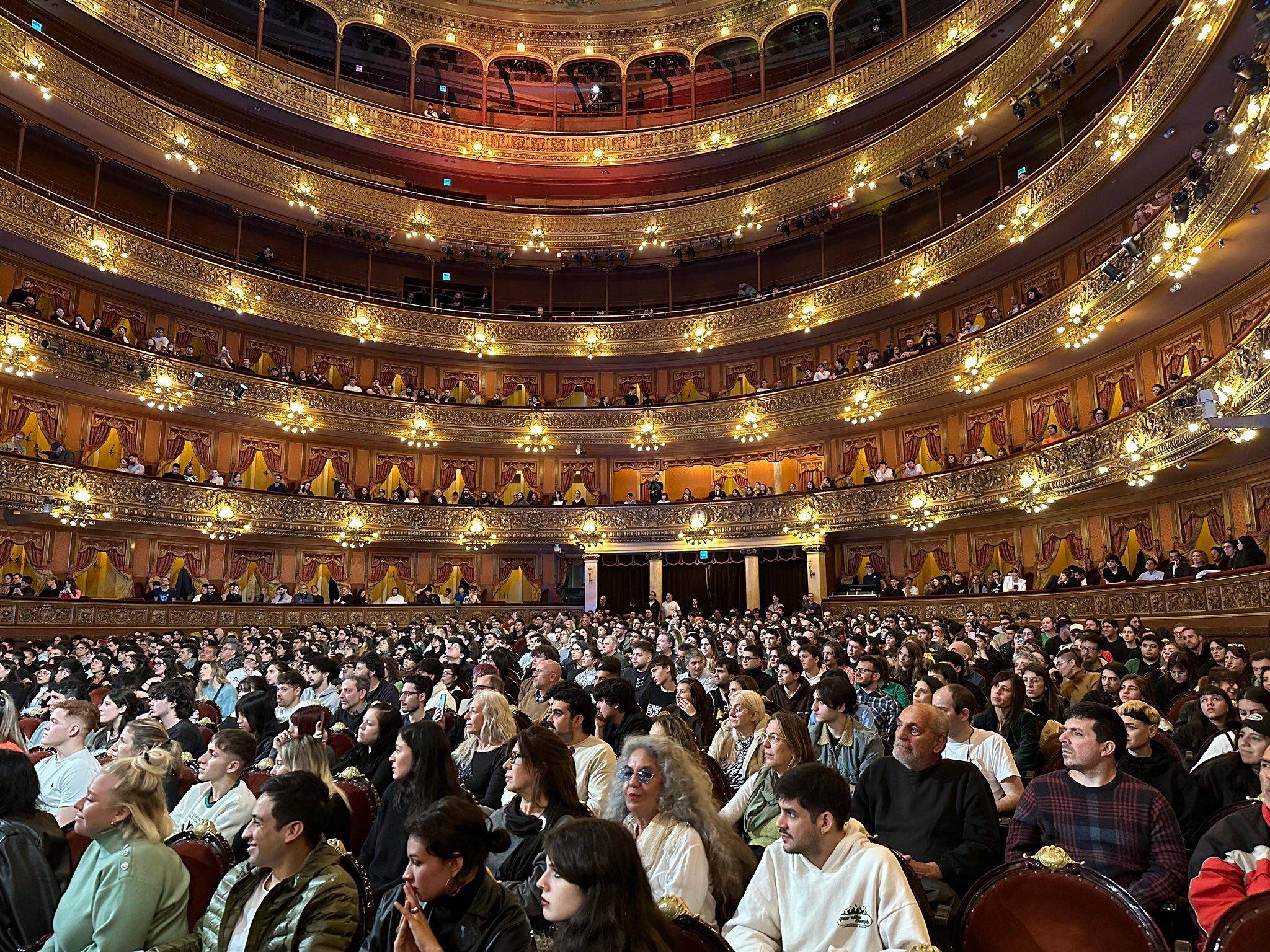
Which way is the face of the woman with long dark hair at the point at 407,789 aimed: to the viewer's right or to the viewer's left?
to the viewer's left

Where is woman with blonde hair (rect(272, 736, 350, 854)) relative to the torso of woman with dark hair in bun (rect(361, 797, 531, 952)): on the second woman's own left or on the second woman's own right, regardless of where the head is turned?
on the second woman's own right

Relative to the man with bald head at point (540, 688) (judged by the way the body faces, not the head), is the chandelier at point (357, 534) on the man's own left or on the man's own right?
on the man's own right

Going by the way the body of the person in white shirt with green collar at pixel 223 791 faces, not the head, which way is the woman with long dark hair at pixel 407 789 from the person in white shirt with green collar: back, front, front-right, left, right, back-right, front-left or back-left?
left

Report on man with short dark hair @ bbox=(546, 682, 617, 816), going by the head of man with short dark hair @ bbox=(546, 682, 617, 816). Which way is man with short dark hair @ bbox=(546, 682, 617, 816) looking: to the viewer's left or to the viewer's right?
to the viewer's left

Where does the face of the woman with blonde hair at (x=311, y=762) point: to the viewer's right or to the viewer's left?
to the viewer's left

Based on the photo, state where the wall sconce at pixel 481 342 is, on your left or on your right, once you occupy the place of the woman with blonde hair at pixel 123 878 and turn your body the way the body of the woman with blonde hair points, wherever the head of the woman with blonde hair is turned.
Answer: on your right

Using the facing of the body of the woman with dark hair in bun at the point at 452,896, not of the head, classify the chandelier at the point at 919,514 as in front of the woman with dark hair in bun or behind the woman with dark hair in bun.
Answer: behind
